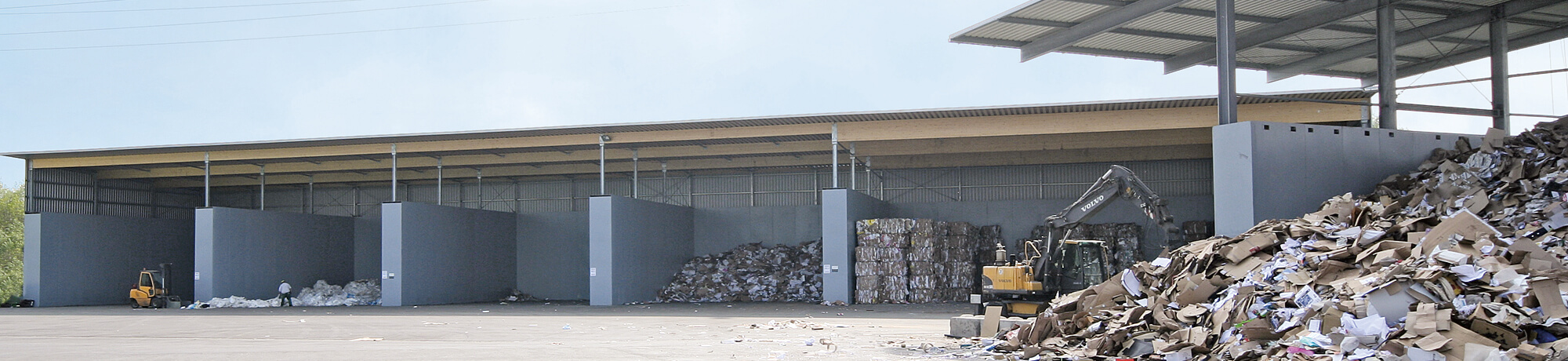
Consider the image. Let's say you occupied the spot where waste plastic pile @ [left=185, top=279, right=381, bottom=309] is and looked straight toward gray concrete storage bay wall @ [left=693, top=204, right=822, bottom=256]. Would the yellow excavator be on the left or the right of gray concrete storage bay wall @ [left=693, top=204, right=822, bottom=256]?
right

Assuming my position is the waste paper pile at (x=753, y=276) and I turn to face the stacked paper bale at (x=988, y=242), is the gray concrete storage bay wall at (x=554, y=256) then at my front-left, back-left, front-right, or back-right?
back-left

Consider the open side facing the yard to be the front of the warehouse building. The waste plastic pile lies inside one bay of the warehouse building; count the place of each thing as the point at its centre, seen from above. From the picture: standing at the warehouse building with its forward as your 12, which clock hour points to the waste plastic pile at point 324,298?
The waste plastic pile is roughly at 2 o'clock from the warehouse building.

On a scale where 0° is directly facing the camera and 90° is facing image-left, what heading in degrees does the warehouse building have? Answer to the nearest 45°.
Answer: approximately 45°

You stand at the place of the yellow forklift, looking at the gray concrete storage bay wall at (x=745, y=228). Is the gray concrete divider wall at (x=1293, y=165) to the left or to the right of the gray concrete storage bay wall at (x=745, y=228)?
right

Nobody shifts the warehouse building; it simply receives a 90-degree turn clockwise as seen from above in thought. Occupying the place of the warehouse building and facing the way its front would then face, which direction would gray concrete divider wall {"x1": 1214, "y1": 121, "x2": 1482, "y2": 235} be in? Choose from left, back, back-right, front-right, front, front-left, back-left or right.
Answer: back
